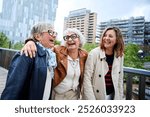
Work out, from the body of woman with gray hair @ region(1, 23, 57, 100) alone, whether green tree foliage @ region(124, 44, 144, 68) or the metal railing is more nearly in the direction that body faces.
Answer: the metal railing

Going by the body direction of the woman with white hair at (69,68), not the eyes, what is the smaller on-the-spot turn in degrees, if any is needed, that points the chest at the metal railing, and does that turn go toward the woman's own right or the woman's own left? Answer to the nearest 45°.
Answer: approximately 90° to the woman's own left

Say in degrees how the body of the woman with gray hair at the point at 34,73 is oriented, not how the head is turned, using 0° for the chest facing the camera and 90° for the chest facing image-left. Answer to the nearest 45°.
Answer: approximately 315°

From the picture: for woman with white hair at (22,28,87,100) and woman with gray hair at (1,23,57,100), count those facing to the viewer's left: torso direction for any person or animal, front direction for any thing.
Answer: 0

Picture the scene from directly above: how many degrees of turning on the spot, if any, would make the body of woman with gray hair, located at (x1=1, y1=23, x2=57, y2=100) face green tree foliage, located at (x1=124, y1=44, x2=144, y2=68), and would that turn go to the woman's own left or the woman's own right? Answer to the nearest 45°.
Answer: approximately 90° to the woman's own left

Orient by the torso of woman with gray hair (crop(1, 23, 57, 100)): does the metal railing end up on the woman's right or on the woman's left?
on the woman's left

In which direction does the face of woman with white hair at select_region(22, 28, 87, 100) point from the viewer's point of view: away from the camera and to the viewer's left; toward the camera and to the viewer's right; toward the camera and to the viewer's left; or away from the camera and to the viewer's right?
toward the camera and to the viewer's left
